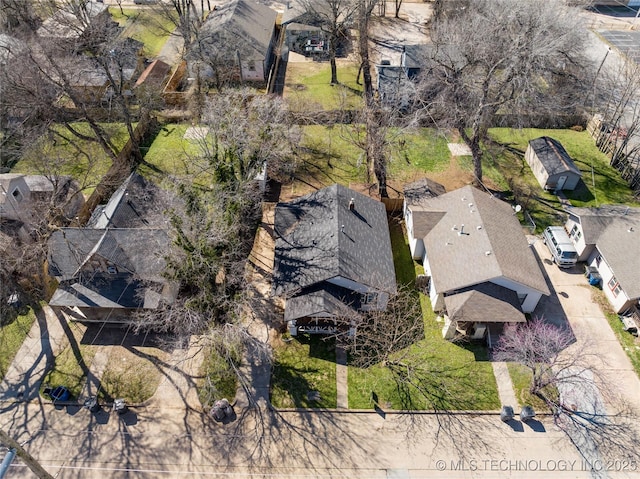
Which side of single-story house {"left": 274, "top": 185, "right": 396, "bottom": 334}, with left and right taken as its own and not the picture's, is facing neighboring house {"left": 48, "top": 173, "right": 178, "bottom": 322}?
right

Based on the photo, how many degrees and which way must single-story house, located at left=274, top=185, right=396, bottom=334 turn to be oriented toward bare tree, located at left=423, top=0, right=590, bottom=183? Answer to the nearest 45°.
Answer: approximately 135° to its left

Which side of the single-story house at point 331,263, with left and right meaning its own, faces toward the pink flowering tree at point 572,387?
left

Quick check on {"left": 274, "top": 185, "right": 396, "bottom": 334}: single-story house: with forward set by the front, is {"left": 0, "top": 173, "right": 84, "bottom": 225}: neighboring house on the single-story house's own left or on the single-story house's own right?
on the single-story house's own right

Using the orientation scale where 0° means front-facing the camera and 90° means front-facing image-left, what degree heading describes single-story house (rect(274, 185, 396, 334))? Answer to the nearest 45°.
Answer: approximately 0°

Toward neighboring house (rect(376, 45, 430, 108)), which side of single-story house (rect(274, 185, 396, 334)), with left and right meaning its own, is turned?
back

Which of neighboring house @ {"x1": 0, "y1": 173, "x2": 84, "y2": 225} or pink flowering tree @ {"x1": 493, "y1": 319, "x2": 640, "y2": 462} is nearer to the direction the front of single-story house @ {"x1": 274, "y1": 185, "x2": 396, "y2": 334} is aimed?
the pink flowering tree

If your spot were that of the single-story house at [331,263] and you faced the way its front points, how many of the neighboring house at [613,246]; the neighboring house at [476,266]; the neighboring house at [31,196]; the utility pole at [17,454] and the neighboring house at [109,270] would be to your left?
2

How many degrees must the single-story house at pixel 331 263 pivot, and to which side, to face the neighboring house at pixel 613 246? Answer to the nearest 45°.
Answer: approximately 90° to its left

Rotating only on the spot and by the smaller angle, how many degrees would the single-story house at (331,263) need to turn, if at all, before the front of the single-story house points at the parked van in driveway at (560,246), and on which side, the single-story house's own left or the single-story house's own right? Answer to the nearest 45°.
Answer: approximately 90° to the single-story house's own left
